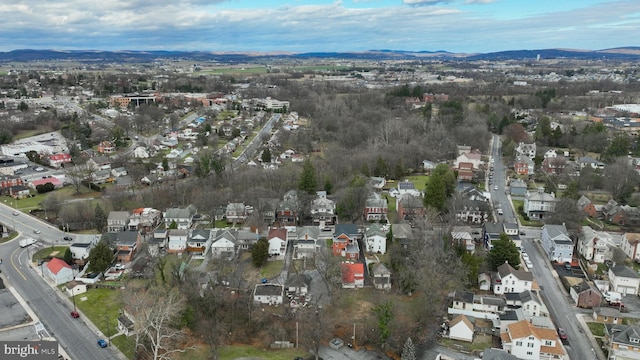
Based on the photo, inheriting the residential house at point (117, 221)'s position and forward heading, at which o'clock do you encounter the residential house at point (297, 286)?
the residential house at point (297, 286) is roughly at 11 o'clock from the residential house at point (117, 221).

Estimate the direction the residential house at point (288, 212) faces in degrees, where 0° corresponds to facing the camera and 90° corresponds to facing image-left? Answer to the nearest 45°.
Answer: approximately 0°

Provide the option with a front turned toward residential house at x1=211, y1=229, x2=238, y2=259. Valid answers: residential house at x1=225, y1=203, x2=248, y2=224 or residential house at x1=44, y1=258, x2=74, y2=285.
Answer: residential house at x1=225, y1=203, x2=248, y2=224

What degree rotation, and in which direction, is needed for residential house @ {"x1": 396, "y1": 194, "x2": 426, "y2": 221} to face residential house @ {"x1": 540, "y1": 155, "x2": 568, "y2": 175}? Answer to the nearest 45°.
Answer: approximately 135° to its left

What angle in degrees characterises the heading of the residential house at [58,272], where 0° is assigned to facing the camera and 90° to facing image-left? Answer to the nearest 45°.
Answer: approximately 45°

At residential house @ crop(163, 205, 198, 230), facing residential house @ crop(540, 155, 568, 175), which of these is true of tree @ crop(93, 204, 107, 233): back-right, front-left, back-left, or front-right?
back-left
